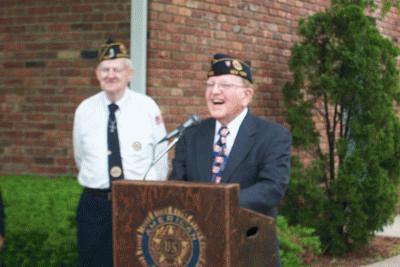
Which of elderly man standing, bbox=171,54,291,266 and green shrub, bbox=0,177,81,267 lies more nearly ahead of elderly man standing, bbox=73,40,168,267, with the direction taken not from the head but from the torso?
the elderly man standing

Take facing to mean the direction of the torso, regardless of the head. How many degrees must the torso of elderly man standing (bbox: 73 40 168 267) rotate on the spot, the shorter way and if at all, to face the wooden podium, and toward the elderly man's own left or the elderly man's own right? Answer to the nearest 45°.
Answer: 0° — they already face it

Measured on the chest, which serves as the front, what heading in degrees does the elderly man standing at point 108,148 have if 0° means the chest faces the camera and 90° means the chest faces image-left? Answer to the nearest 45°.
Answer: approximately 0°
